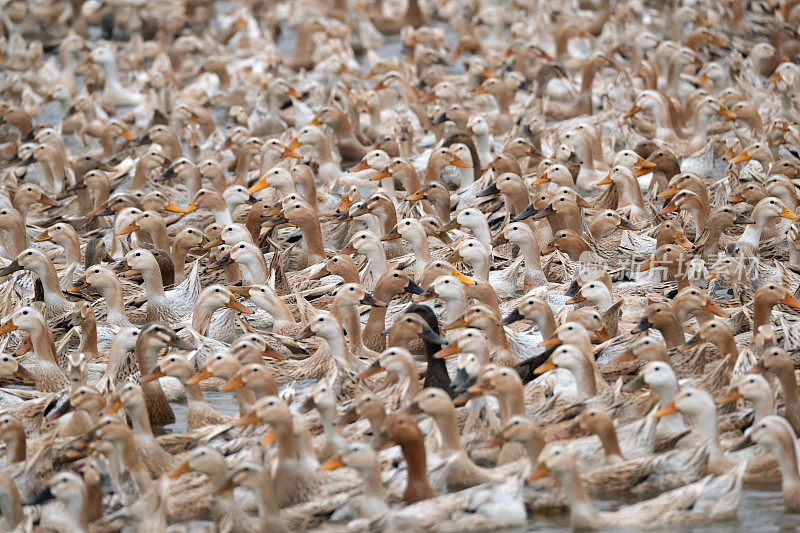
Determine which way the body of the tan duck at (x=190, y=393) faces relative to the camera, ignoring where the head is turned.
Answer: to the viewer's left

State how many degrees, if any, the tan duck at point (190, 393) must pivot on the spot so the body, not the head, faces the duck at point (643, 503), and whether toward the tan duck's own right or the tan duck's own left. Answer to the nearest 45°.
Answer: approximately 135° to the tan duck's own left

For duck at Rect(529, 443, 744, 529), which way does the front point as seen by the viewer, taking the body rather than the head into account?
to the viewer's left

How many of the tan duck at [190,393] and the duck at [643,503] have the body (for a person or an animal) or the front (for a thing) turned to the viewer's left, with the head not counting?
2

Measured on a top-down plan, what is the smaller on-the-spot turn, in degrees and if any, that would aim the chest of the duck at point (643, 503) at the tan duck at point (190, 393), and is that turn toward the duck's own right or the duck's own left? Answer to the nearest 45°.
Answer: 0° — it already faces it
